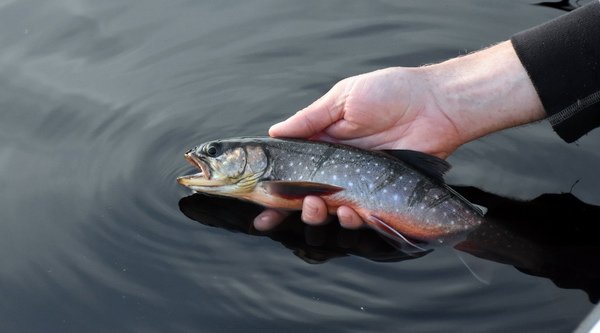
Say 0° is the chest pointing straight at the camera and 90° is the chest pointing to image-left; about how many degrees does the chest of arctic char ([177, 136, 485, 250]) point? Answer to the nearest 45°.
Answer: approximately 90°
